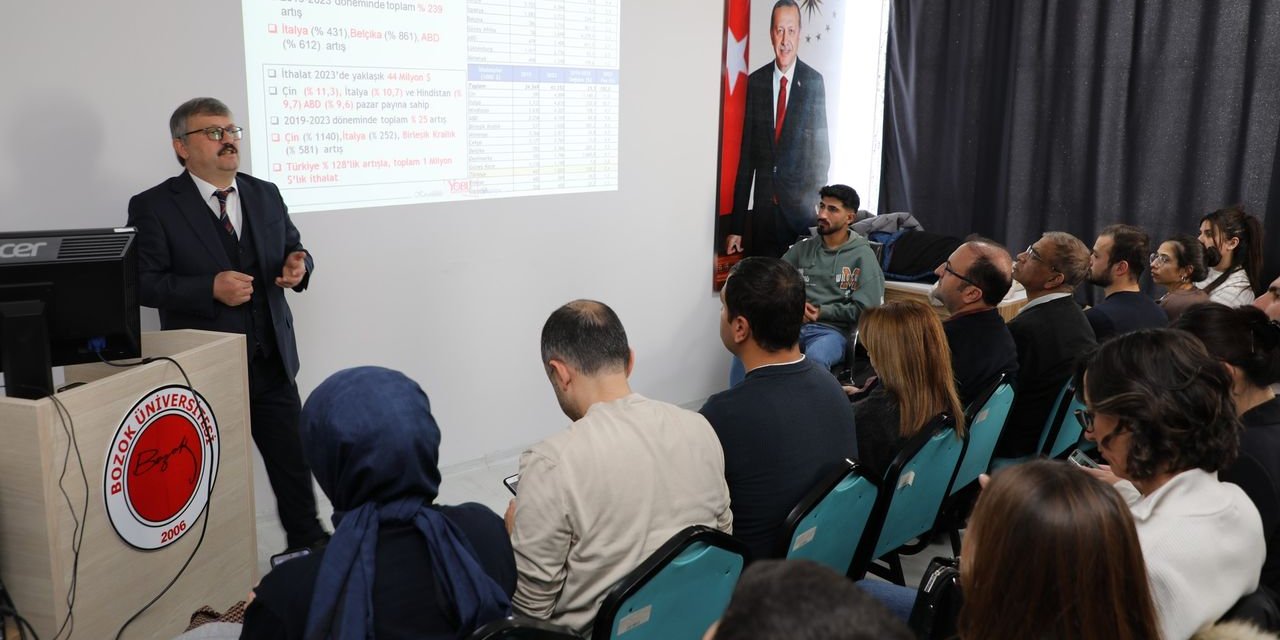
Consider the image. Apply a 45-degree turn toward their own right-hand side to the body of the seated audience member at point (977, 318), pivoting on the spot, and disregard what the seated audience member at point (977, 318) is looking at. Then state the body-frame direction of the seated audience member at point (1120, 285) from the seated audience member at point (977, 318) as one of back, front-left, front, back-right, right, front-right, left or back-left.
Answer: right

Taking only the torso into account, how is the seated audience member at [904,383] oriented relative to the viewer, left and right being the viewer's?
facing away from the viewer and to the left of the viewer

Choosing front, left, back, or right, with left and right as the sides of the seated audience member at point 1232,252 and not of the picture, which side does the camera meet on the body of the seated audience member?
left

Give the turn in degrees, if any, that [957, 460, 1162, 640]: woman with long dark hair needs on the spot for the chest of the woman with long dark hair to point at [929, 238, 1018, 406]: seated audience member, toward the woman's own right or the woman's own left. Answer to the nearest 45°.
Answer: approximately 45° to the woman's own right

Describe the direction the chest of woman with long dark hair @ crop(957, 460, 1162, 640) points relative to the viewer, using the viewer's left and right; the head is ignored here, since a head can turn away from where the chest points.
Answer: facing away from the viewer and to the left of the viewer

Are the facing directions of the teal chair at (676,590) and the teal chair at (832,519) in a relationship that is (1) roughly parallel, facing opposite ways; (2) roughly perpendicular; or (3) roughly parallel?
roughly parallel

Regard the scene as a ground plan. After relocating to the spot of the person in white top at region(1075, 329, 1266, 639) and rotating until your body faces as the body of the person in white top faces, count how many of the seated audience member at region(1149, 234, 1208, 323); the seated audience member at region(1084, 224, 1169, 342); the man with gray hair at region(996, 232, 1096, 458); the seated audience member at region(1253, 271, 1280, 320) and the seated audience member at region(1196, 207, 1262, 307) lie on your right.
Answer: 5

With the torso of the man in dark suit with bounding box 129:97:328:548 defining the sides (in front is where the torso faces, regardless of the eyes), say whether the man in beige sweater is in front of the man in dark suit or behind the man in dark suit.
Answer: in front

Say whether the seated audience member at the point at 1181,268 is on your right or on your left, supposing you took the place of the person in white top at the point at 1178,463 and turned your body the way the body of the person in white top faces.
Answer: on your right

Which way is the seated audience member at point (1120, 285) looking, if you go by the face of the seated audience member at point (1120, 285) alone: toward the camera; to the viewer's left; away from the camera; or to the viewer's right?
to the viewer's left

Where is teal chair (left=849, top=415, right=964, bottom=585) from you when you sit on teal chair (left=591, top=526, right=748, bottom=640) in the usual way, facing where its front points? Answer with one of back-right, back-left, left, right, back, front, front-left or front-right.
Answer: right

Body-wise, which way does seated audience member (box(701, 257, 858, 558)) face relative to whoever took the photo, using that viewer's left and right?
facing away from the viewer and to the left of the viewer

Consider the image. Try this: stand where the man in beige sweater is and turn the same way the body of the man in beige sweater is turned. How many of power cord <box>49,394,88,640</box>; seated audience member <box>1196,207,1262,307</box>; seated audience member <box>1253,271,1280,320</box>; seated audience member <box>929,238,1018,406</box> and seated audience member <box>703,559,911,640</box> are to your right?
3

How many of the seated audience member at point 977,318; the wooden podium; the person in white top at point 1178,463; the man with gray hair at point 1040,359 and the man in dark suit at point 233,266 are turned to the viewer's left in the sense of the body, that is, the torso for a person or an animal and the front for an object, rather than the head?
3

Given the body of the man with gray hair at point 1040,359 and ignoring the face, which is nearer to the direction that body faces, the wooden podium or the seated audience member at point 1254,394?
the wooden podium

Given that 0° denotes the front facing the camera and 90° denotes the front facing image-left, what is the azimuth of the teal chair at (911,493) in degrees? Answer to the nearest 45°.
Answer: approximately 135°

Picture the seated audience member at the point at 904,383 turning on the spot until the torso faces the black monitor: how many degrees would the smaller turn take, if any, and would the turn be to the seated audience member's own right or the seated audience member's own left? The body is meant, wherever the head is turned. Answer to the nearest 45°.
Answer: approximately 90° to the seated audience member's own left

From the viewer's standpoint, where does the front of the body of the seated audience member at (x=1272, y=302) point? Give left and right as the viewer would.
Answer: facing to the left of the viewer

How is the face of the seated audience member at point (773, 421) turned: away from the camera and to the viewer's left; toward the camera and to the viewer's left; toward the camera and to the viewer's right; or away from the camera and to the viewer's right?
away from the camera and to the viewer's left
